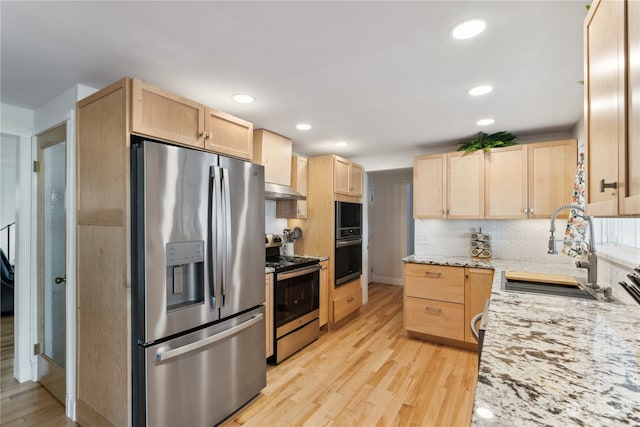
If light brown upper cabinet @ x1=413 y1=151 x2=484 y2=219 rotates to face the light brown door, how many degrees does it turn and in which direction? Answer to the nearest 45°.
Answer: approximately 45° to its right

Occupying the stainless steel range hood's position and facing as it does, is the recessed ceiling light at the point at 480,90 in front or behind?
in front

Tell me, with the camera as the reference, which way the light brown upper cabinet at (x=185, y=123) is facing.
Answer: facing the viewer and to the right of the viewer

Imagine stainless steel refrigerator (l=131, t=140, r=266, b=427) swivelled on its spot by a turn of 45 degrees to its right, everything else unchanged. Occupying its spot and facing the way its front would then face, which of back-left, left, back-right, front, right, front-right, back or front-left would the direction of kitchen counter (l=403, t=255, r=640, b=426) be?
front-left

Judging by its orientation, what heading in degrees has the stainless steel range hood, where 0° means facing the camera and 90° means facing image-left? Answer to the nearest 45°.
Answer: approximately 315°

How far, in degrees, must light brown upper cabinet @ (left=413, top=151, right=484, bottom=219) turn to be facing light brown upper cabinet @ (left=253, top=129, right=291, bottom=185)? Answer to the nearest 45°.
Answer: approximately 45° to its right

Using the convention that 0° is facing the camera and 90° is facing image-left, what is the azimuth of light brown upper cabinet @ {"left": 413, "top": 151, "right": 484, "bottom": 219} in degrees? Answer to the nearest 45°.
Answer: approximately 0°

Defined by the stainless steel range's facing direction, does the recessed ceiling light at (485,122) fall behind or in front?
in front

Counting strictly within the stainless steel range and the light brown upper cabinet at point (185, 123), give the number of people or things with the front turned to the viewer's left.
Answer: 0

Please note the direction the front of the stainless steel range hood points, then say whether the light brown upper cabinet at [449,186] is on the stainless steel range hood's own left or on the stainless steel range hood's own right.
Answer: on the stainless steel range hood's own left

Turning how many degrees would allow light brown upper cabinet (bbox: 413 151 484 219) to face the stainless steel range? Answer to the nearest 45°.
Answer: approximately 45° to its right

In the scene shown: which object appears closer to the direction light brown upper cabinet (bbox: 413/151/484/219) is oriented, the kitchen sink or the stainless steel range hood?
the kitchen sink

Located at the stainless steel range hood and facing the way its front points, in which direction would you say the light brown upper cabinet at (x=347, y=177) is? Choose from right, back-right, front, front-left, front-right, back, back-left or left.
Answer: left

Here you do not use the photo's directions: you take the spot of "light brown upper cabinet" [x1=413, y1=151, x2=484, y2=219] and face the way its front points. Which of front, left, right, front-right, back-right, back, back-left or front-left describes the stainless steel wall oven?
right

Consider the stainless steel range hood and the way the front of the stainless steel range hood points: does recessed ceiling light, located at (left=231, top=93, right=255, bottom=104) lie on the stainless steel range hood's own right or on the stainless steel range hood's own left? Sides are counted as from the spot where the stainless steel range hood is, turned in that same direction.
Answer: on the stainless steel range hood's own right
